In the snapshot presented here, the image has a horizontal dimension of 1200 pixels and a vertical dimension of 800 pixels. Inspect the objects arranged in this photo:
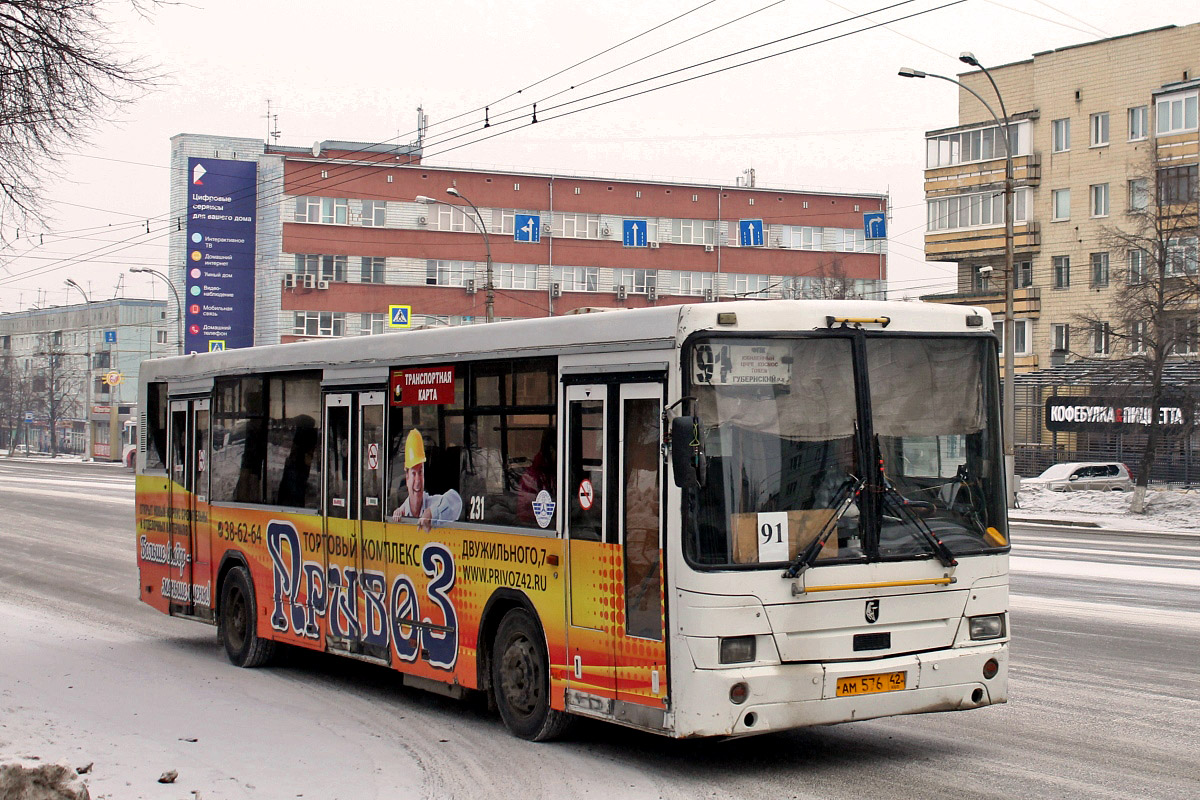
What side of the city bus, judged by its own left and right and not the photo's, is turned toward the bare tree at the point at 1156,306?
left

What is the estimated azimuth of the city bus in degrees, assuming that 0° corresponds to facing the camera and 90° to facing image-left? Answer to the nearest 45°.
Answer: approximately 315°

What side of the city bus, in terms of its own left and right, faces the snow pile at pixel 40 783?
right

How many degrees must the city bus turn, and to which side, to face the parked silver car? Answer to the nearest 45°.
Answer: approximately 90° to its left
